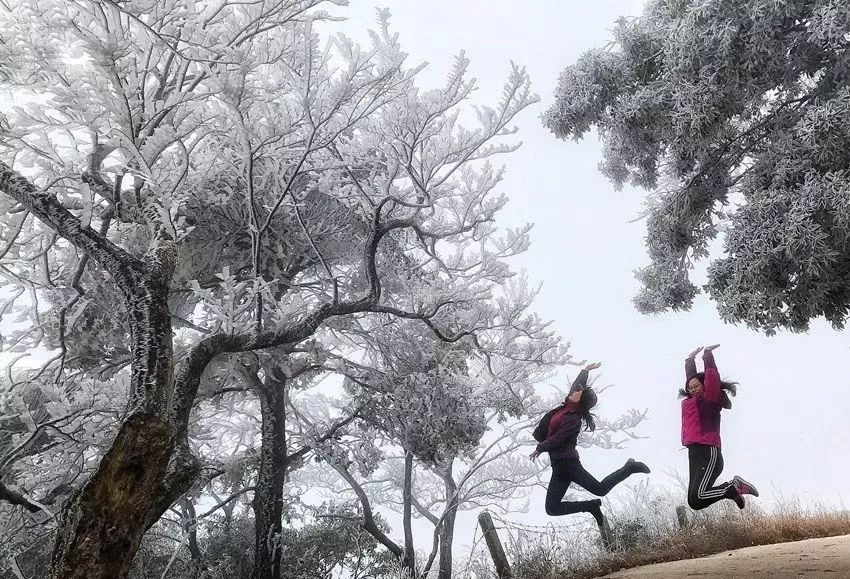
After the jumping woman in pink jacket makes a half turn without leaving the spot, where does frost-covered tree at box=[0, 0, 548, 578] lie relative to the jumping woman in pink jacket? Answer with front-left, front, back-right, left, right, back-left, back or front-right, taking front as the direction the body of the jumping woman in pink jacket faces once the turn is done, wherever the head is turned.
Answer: back

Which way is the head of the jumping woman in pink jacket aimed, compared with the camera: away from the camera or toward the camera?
toward the camera

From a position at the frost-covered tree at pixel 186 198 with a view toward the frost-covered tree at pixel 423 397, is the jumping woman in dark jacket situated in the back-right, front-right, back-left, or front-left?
front-right

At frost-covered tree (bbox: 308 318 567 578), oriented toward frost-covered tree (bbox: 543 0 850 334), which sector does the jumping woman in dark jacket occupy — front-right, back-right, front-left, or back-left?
front-left

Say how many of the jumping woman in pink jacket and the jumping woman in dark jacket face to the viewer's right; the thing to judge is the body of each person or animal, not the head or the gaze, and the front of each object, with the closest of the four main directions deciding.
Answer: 0

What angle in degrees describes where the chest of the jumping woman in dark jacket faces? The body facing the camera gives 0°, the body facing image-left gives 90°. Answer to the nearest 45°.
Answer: approximately 90°

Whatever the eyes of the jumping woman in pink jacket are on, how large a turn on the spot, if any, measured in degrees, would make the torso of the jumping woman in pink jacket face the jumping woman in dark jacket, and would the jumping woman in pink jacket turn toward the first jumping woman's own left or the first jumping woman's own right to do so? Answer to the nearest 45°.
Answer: approximately 45° to the first jumping woman's own right

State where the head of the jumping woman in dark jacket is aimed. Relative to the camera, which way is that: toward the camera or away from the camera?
toward the camera

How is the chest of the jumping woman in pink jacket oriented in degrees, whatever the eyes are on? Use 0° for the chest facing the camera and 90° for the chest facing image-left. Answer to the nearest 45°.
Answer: approximately 45°

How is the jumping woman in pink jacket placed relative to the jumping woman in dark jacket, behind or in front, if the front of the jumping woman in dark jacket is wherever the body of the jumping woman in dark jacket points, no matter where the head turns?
behind
